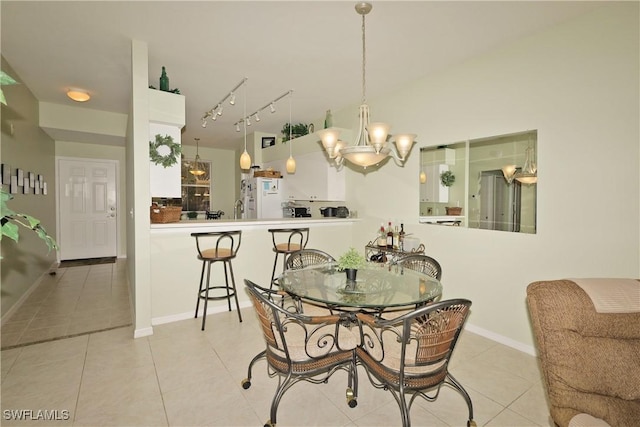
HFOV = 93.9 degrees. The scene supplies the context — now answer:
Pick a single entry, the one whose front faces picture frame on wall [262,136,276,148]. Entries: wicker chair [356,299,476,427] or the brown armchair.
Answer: the wicker chair

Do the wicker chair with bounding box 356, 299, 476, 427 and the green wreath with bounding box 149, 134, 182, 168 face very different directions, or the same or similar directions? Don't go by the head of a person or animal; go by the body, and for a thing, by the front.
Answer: very different directions

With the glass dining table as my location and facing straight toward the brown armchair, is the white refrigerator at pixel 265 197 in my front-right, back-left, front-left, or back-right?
back-left

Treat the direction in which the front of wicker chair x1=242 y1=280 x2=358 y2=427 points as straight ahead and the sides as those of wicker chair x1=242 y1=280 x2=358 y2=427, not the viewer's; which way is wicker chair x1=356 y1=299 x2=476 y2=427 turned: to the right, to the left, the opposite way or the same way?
to the left

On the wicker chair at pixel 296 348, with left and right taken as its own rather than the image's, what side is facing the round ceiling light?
left

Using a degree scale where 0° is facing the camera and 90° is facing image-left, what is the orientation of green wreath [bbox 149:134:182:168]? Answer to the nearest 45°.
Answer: approximately 0°

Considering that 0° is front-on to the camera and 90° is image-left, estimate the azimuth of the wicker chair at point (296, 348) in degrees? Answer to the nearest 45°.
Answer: approximately 225°

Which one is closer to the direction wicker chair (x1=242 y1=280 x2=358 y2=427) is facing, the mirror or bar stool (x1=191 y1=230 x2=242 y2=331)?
the mirror

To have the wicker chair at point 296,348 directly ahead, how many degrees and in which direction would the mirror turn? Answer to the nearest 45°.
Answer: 0° — it already faces it

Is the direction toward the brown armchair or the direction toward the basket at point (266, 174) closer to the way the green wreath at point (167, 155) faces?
the brown armchair

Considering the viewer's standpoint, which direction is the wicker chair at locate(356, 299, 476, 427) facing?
facing away from the viewer and to the left of the viewer
